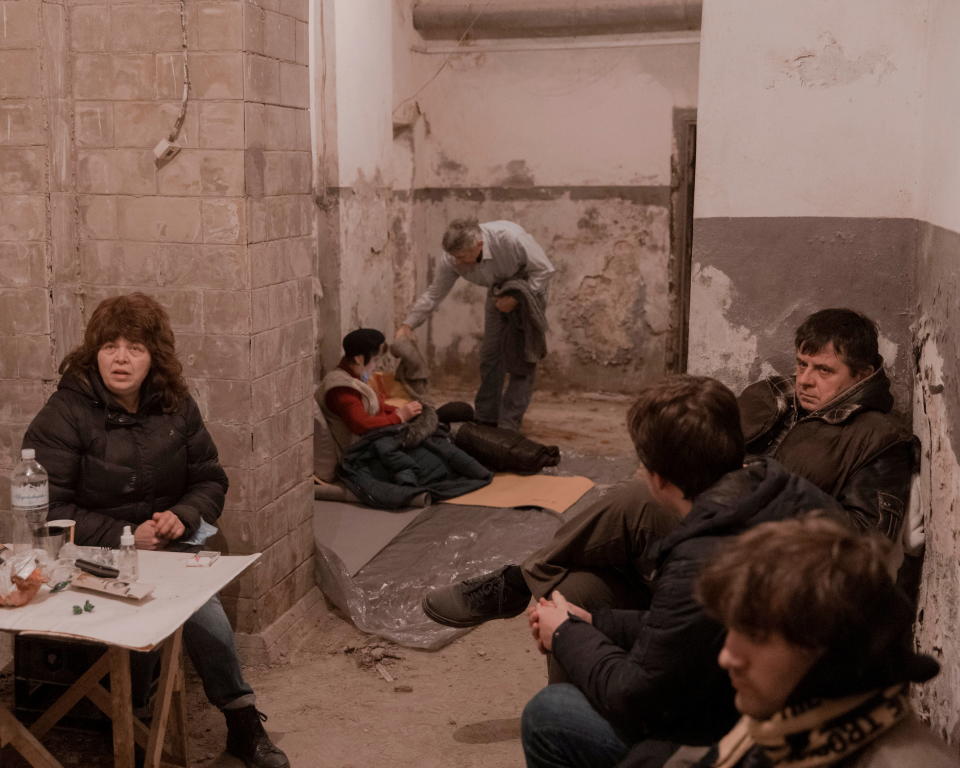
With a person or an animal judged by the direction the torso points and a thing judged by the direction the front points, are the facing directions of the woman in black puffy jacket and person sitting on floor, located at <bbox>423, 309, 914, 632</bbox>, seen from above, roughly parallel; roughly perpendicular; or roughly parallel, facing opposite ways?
roughly perpendicular

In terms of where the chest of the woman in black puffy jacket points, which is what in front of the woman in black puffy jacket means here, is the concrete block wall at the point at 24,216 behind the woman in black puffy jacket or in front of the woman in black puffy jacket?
behind

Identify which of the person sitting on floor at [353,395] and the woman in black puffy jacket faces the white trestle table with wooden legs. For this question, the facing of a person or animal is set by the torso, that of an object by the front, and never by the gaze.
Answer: the woman in black puffy jacket

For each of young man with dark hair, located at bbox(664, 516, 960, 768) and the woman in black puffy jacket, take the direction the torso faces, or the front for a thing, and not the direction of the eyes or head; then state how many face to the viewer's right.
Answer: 0

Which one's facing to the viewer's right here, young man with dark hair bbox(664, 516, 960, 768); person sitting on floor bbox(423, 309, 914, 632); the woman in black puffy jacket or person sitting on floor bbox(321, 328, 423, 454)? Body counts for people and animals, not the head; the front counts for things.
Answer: person sitting on floor bbox(321, 328, 423, 454)

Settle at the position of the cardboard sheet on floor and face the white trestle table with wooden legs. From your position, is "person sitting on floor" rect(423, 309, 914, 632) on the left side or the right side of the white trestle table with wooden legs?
left

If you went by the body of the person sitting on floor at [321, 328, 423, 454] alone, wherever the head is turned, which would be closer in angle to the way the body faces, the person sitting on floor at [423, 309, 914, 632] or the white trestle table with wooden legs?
the person sitting on floor

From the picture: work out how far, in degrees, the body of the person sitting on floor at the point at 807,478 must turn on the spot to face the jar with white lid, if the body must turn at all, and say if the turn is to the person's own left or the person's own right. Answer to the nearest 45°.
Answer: approximately 45° to the person's own right

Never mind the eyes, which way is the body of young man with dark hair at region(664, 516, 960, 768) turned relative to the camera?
to the viewer's left

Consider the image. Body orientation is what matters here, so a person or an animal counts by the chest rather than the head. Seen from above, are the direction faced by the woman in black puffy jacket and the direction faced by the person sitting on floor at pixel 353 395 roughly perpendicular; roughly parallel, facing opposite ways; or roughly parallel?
roughly perpendicular

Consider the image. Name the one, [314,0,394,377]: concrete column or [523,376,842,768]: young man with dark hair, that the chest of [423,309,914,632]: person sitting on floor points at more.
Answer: the young man with dark hair

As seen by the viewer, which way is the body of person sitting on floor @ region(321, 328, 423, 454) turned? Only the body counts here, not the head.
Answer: to the viewer's right

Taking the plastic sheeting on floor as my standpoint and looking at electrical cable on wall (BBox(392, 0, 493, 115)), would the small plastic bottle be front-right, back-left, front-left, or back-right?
back-left
